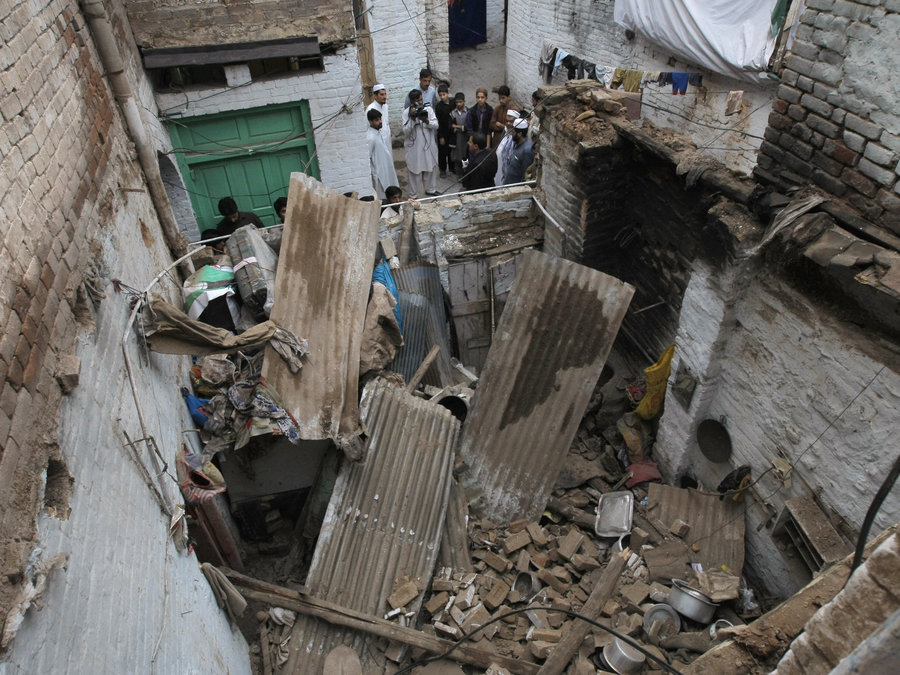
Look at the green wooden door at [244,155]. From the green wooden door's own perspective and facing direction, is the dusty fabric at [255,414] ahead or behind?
ahead

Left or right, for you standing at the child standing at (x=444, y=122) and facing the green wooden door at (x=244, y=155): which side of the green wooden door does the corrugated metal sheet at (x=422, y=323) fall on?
left

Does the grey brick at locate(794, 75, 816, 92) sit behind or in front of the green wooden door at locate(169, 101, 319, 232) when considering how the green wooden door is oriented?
in front

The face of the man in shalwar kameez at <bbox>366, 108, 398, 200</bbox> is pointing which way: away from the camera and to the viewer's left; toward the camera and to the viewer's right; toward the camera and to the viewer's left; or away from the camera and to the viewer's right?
toward the camera and to the viewer's right

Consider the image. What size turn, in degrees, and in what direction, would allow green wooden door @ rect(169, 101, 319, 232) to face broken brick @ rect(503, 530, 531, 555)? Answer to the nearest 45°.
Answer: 0° — it already faces it

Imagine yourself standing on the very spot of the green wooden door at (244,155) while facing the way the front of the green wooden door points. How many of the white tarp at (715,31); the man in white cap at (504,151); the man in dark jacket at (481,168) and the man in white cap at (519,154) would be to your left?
4

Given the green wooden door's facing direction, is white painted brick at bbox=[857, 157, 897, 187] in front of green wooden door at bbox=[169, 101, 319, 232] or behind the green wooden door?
in front

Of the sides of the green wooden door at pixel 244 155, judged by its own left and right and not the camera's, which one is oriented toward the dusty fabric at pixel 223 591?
front

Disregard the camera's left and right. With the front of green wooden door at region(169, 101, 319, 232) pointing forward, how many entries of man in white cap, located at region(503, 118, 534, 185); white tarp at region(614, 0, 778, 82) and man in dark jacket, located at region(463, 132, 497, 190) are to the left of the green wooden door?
3

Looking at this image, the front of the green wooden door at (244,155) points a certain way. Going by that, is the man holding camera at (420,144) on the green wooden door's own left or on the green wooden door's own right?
on the green wooden door's own left

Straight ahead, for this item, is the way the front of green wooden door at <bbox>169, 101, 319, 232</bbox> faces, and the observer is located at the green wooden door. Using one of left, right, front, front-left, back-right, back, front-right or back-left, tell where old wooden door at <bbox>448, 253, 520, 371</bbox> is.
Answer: front-left

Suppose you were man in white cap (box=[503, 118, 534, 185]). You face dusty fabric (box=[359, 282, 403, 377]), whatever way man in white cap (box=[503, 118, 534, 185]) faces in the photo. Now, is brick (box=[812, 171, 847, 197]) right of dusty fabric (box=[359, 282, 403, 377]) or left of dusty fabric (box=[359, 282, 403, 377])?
left

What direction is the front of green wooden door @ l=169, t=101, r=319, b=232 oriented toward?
toward the camera

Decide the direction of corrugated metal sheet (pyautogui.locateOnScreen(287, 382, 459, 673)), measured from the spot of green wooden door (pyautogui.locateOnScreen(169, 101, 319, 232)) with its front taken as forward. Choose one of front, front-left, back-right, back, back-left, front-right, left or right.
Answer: front

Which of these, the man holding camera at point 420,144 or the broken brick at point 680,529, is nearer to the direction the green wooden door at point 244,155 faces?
the broken brick

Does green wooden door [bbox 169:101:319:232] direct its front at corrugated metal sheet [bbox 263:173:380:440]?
yes

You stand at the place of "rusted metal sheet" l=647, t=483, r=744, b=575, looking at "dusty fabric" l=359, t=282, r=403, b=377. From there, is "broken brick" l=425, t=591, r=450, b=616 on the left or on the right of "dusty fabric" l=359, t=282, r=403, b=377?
left

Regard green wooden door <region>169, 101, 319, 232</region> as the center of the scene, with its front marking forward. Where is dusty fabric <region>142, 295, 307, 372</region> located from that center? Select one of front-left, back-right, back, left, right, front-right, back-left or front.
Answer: front
